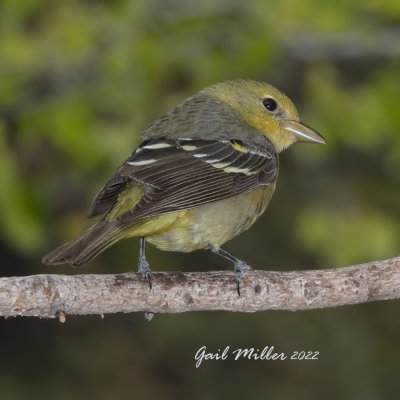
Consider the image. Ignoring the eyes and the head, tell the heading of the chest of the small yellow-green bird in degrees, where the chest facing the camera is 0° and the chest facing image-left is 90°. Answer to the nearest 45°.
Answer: approximately 270°
